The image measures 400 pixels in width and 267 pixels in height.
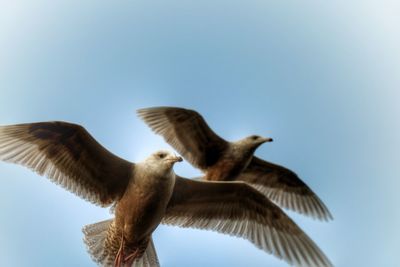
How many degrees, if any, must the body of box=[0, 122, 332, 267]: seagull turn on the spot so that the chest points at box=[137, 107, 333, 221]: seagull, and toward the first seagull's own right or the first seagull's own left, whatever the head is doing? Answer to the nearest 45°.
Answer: approximately 135° to the first seagull's own left

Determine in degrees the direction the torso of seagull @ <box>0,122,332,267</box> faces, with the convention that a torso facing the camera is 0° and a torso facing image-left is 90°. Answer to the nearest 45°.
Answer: approximately 315°

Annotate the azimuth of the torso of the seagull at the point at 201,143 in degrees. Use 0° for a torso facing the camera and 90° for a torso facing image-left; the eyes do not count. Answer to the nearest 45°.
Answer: approximately 315°
